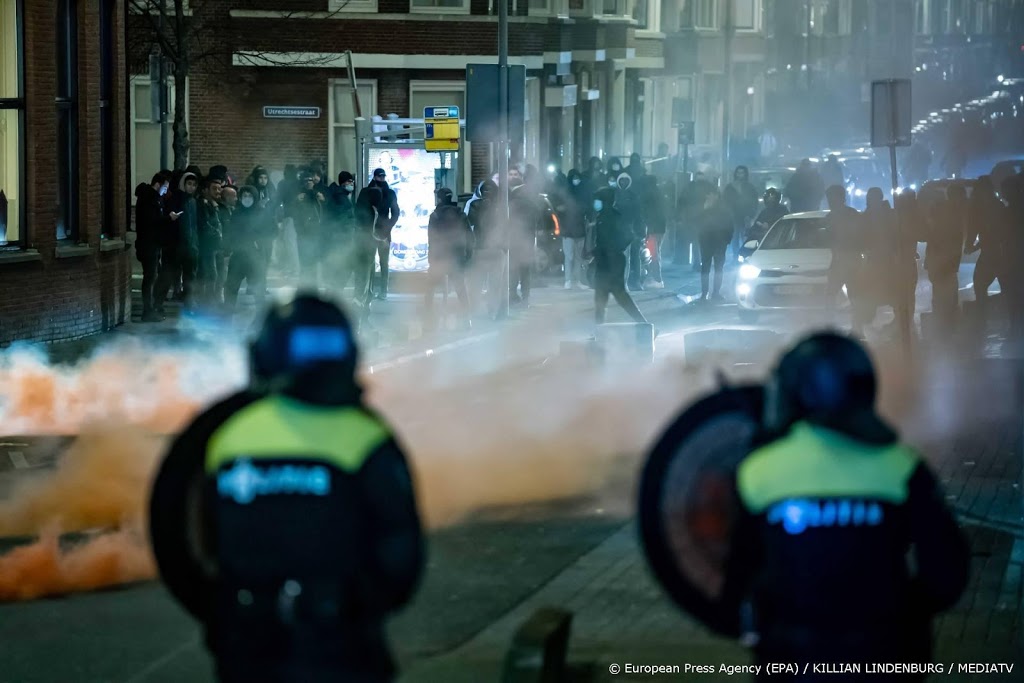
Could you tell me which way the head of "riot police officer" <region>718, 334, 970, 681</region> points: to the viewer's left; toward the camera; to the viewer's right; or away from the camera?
away from the camera

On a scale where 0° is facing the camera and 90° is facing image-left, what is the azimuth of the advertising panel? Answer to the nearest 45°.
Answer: approximately 0°

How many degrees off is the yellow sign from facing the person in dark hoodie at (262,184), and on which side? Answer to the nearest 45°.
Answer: approximately 90° to its right

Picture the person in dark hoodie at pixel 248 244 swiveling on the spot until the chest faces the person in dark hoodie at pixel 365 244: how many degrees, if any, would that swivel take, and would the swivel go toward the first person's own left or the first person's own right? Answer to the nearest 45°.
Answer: approximately 90° to the first person's own left

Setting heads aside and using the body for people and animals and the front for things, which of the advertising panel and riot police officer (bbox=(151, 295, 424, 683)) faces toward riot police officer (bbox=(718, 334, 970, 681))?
the advertising panel

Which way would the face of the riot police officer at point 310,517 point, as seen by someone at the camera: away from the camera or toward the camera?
away from the camera

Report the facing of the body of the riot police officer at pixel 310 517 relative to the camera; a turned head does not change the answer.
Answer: away from the camera

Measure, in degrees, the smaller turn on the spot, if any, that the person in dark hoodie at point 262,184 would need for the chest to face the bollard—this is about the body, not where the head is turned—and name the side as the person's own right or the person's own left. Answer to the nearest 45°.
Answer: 0° — they already face it

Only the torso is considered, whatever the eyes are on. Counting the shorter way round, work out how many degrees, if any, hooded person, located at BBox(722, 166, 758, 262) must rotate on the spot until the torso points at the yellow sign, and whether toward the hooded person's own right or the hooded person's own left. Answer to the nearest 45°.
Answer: approximately 45° to the hooded person's own right
